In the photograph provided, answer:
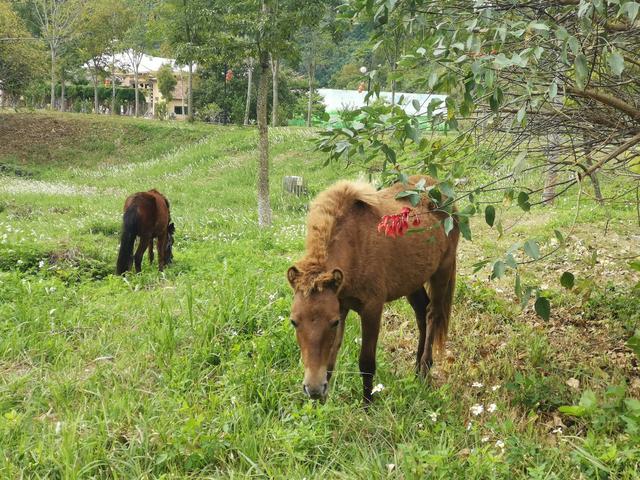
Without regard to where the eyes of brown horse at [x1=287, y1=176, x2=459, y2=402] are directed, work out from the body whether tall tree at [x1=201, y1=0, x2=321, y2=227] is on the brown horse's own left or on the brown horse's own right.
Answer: on the brown horse's own right

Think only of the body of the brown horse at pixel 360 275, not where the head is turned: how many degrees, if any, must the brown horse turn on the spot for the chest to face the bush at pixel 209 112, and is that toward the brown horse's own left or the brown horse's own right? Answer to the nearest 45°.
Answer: approximately 135° to the brown horse's own right

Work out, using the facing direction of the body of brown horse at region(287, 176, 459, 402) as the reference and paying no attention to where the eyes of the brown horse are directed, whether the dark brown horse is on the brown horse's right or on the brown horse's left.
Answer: on the brown horse's right

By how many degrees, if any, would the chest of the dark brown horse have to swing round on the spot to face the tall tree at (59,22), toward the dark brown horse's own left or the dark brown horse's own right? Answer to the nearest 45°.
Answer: approximately 45° to the dark brown horse's own left

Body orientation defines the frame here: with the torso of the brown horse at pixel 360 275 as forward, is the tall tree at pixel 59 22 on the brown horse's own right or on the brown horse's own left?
on the brown horse's own right

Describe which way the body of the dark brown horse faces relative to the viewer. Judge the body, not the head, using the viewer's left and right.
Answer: facing away from the viewer and to the right of the viewer

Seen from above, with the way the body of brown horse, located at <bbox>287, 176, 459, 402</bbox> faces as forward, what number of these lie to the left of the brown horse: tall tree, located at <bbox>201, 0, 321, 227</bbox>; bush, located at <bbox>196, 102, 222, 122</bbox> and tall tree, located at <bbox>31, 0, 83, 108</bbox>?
0

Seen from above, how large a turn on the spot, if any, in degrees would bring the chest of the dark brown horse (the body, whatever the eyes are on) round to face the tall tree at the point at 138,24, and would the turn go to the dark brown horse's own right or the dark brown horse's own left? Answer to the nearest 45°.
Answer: approximately 45° to the dark brown horse's own left
